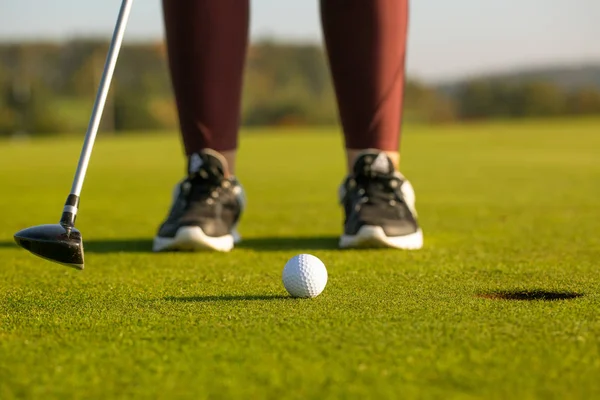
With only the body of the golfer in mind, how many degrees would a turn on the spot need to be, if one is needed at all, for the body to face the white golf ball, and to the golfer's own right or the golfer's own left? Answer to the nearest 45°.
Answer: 0° — they already face it

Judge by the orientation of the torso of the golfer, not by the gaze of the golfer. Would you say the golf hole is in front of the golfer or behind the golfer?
in front

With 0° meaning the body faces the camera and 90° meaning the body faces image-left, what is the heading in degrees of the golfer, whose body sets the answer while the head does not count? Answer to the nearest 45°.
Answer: approximately 0°
